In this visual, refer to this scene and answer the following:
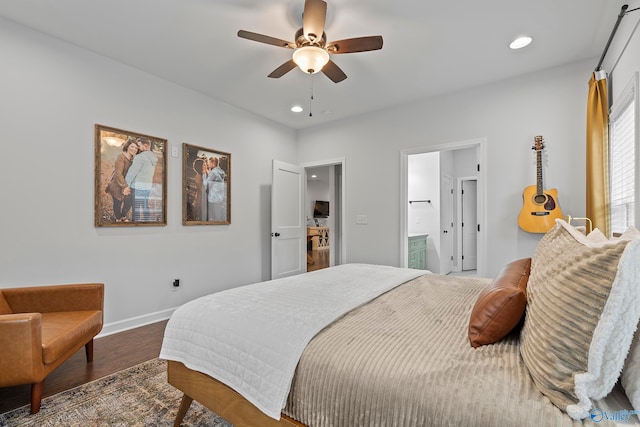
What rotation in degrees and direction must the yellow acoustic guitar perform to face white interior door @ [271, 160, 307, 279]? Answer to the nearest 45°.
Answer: approximately 90° to its right

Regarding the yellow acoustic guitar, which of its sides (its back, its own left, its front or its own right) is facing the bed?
front

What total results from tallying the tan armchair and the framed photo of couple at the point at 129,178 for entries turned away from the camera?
0

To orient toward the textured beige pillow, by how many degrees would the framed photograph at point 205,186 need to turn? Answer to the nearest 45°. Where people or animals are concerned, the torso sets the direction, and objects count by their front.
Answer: approximately 45° to its right

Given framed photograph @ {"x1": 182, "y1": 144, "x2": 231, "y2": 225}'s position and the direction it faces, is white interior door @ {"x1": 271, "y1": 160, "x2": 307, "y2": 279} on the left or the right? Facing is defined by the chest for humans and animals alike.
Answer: on its left

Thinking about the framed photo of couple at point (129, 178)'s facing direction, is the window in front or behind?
in front

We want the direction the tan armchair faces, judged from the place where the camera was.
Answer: facing the viewer and to the right of the viewer

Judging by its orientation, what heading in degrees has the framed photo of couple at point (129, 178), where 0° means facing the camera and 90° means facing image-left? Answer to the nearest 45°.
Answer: approximately 315°

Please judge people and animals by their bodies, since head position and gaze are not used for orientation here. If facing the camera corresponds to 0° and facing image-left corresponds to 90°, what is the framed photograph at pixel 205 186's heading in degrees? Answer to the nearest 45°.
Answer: approximately 315°

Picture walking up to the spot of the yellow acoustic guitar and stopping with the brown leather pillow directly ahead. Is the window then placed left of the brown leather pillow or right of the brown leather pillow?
left

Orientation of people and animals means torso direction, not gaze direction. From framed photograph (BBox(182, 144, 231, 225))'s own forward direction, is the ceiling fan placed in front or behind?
in front

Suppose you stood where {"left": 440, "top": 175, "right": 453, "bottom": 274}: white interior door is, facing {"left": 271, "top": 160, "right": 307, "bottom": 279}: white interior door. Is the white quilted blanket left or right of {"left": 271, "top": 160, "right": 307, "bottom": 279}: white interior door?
left

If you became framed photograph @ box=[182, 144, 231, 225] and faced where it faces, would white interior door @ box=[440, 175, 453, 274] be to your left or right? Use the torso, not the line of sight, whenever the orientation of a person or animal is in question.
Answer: on your left

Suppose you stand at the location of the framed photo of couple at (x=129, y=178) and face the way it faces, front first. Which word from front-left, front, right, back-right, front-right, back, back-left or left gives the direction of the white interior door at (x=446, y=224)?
front-left
